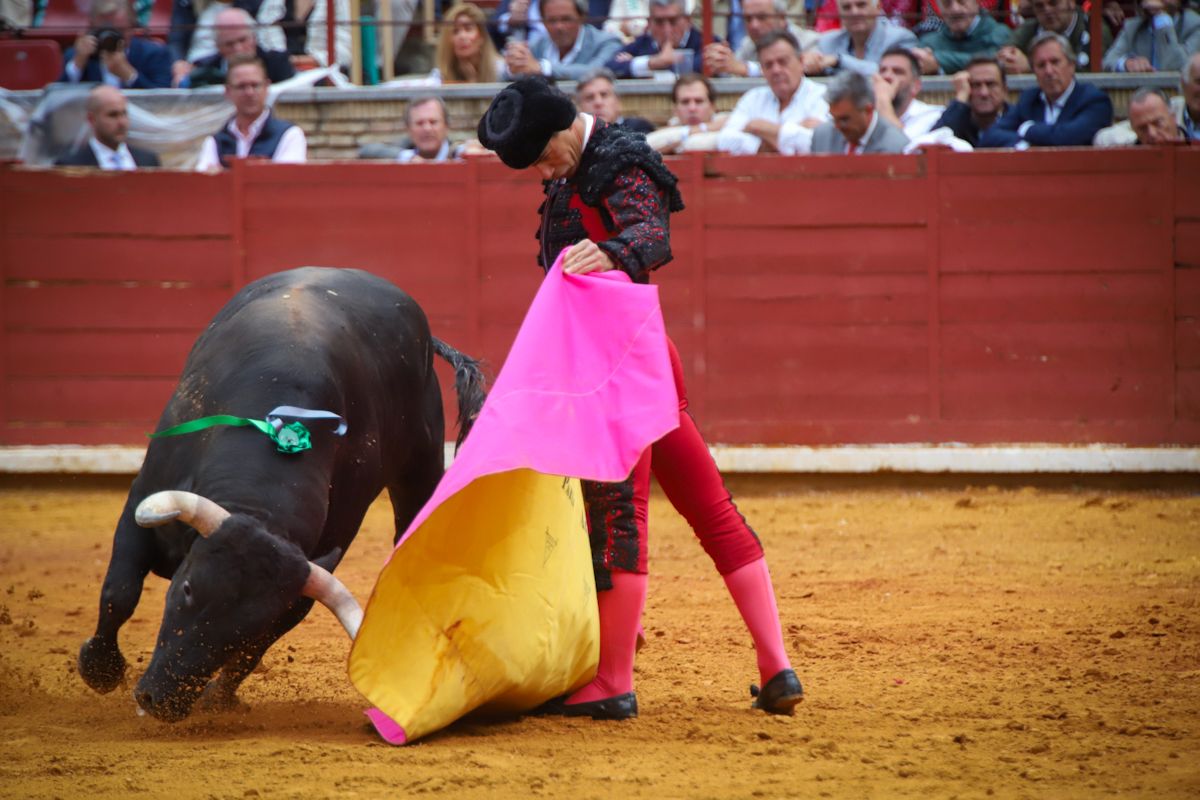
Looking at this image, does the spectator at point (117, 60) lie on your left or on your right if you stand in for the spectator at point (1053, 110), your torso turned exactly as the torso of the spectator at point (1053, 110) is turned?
on your right

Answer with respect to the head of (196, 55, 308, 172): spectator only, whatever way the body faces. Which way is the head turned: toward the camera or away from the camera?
toward the camera

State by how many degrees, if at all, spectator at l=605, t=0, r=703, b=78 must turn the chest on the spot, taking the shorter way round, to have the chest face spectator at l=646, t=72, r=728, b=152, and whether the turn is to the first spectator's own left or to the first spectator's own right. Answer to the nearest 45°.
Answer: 0° — they already face them

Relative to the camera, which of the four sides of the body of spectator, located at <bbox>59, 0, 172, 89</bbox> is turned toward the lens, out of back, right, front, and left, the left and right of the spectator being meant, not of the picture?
front

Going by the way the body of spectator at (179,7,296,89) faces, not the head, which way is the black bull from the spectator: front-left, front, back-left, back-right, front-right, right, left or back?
front

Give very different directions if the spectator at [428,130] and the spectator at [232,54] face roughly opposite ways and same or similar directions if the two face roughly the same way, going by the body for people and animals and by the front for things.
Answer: same or similar directions

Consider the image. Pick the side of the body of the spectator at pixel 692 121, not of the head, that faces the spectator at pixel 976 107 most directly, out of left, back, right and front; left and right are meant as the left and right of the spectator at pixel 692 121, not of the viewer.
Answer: left

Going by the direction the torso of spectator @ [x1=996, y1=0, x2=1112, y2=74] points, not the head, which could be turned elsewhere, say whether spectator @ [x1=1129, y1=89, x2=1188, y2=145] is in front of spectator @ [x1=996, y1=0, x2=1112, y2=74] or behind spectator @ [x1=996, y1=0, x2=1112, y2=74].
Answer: in front

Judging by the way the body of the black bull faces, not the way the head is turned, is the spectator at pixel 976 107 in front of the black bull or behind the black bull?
behind

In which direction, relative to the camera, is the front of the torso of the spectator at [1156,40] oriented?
toward the camera

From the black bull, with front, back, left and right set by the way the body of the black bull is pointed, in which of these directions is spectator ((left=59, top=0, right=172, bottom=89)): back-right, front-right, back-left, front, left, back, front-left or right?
back-right

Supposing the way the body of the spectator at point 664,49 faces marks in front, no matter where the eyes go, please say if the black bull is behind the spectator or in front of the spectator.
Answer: in front

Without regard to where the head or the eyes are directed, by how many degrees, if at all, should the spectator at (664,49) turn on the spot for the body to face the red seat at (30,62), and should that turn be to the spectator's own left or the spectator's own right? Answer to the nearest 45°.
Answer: approximately 90° to the spectator's own right
